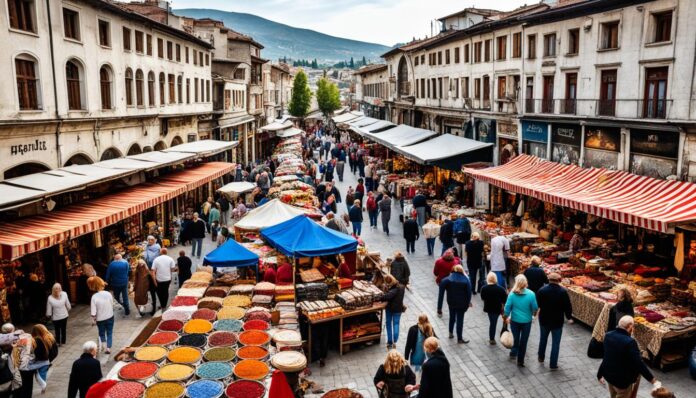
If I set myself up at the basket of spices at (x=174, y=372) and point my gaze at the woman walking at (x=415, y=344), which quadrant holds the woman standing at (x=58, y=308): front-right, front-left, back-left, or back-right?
back-left

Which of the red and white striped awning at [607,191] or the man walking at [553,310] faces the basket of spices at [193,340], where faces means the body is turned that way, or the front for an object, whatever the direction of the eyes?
the red and white striped awning

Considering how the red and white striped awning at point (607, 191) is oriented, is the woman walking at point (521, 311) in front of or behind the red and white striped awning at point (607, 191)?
in front

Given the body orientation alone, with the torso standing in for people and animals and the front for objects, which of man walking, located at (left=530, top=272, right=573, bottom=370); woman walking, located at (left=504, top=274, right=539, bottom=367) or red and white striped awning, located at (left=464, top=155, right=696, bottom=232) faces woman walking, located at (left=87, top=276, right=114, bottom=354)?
the red and white striped awning

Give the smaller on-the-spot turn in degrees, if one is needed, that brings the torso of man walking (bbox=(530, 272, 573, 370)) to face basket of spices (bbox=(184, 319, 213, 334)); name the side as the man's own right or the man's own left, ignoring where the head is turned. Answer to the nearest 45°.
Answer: approximately 90° to the man's own left

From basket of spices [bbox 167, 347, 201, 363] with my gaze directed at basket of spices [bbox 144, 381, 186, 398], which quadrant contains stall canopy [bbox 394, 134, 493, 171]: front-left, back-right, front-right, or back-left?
back-left

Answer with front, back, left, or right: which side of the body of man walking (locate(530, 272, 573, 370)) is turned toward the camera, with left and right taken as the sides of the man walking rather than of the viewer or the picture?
back

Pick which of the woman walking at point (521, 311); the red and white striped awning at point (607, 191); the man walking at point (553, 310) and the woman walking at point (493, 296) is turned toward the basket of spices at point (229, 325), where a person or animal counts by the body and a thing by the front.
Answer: the red and white striped awning

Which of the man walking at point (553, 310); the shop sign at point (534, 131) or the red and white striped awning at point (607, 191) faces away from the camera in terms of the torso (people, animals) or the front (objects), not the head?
the man walking

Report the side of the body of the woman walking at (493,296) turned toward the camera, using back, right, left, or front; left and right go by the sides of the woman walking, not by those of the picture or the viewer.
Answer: back
